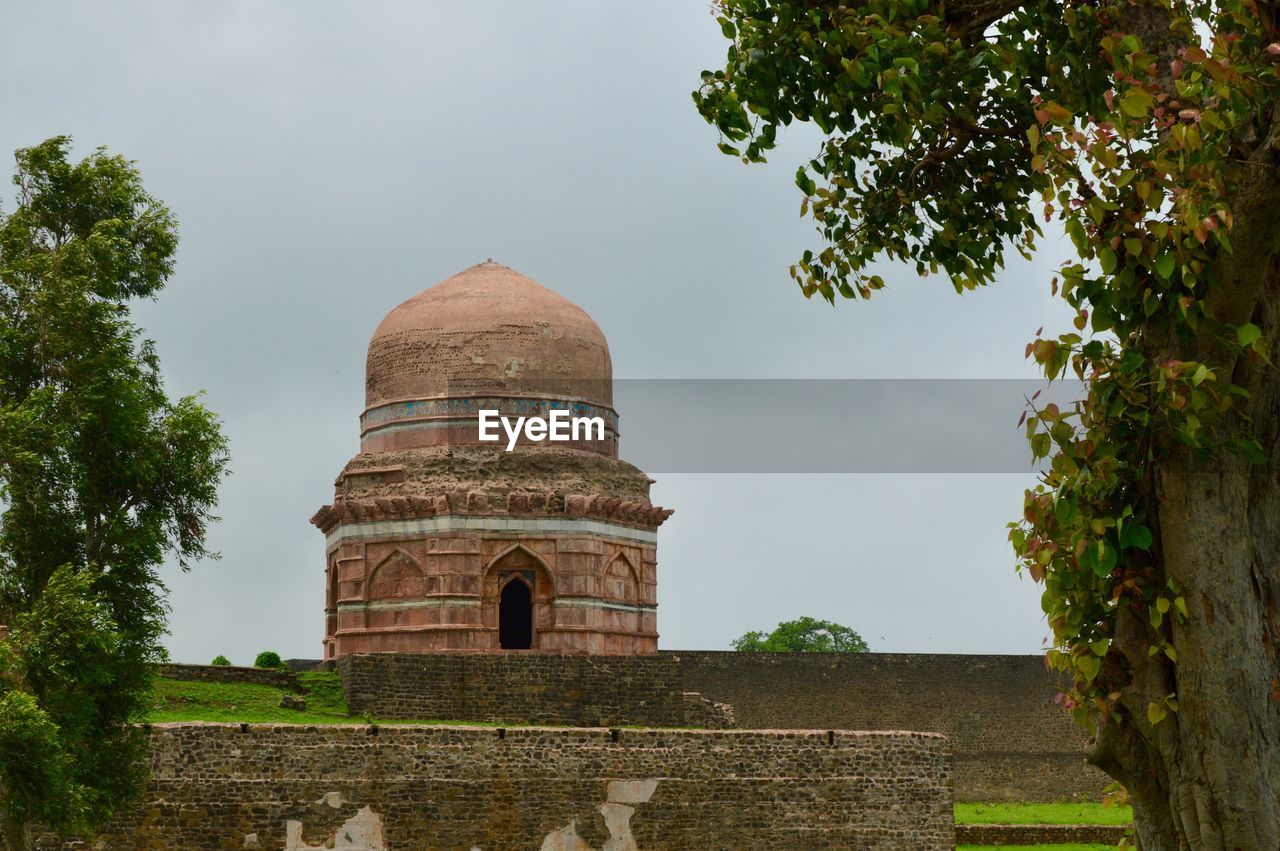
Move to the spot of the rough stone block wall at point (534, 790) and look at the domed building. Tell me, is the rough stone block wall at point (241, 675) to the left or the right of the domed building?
left

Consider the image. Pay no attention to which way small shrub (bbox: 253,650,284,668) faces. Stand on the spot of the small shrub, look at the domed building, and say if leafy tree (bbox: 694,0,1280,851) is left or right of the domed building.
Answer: right

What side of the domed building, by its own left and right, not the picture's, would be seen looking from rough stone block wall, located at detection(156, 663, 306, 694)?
right

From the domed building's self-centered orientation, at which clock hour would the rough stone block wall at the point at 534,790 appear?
The rough stone block wall is roughly at 12 o'clock from the domed building.

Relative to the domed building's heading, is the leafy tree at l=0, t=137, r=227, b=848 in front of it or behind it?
in front

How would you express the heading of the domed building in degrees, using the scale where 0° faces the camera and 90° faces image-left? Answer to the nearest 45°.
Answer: approximately 0°

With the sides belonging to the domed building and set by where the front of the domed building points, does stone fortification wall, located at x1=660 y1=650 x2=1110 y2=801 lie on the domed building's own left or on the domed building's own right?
on the domed building's own left

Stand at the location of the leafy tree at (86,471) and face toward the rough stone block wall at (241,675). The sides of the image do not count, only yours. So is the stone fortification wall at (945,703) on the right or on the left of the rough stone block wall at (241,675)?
right

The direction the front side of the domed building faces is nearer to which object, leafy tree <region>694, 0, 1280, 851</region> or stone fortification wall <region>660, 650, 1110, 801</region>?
the leafy tree

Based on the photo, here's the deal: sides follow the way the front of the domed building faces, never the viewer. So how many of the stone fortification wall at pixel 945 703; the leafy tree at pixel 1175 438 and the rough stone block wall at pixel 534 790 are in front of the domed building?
2

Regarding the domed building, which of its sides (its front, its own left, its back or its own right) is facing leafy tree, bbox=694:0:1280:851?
front
